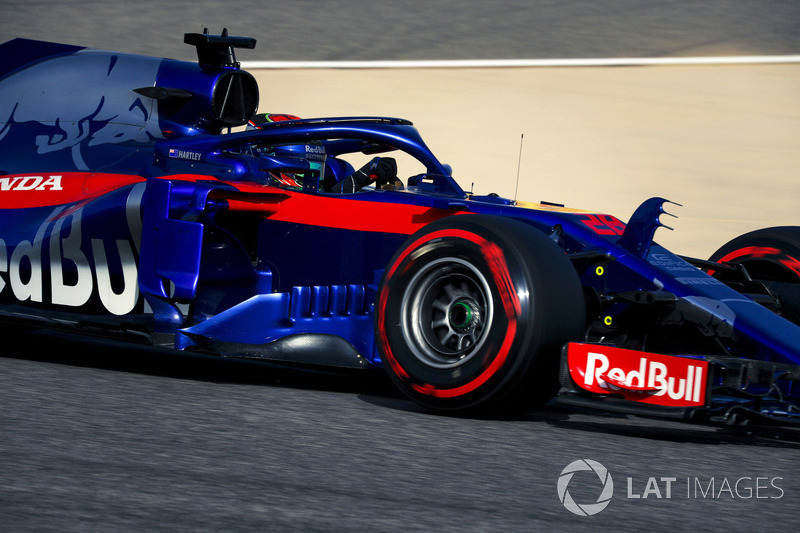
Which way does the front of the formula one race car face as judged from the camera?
facing the viewer and to the right of the viewer
